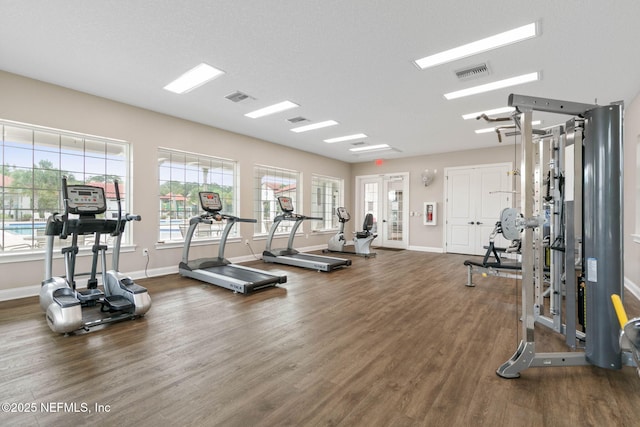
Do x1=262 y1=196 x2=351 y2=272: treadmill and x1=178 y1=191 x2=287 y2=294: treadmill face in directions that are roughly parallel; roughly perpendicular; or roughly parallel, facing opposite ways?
roughly parallel

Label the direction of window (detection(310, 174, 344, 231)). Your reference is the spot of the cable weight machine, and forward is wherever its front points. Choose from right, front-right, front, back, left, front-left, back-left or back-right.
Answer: front-right

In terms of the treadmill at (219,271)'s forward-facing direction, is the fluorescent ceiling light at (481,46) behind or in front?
behind

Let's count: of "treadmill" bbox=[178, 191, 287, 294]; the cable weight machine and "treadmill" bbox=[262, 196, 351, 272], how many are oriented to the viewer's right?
0

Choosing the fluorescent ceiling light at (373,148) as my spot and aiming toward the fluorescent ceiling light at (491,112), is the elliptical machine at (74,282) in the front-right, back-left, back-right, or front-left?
front-right

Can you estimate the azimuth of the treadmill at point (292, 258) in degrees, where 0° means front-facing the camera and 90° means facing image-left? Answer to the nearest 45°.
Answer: approximately 135°

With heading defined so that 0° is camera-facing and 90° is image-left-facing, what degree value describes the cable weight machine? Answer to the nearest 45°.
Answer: approximately 90°

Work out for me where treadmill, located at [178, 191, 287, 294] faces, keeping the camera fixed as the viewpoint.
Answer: facing away from the viewer and to the left of the viewer
